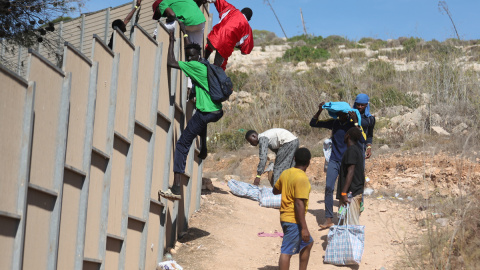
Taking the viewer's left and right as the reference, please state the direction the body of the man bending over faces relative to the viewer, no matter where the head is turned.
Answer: facing to the left of the viewer

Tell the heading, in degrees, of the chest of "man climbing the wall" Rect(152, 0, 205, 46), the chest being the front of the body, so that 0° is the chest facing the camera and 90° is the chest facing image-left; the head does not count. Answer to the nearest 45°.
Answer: approximately 90°

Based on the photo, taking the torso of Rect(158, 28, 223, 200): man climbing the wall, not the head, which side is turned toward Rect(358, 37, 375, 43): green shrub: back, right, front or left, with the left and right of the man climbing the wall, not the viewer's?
right

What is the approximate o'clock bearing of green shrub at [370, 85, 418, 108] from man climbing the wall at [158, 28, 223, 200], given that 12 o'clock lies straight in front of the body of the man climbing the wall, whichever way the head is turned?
The green shrub is roughly at 4 o'clock from the man climbing the wall.

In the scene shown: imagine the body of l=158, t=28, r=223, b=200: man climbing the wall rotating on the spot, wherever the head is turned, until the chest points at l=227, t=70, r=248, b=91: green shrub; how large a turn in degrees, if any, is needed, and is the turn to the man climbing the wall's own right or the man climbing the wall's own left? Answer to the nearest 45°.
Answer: approximately 90° to the man climbing the wall's own right

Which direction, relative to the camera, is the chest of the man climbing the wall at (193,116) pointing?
to the viewer's left

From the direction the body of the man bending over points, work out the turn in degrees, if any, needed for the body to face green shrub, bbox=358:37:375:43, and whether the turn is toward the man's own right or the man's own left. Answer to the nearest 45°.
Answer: approximately 90° to the man's own right
